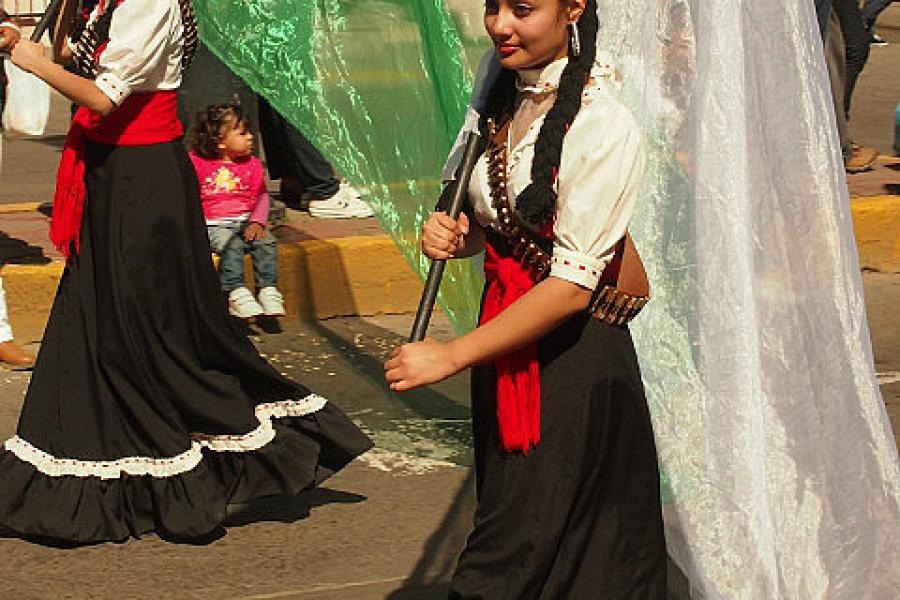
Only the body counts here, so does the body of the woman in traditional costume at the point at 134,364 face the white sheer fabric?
no

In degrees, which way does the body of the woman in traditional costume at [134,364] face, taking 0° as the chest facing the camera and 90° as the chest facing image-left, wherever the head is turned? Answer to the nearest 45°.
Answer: approximately 90°

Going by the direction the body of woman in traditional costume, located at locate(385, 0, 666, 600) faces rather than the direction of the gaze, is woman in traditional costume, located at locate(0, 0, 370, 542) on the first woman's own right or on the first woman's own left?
on the first woman's own right

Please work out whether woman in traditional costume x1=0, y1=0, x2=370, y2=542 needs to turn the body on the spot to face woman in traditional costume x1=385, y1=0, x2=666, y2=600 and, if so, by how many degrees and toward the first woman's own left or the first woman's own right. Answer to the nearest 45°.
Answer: approximately 135° to the first woman's own left

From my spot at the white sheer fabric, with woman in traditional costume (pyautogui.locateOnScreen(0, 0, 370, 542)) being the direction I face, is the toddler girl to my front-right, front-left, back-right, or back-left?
front-right

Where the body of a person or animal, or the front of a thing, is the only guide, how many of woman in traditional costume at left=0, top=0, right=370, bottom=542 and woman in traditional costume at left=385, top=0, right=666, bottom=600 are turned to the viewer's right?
0

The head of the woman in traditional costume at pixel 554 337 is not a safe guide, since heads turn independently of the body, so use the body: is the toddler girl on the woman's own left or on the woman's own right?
on the woman's own right

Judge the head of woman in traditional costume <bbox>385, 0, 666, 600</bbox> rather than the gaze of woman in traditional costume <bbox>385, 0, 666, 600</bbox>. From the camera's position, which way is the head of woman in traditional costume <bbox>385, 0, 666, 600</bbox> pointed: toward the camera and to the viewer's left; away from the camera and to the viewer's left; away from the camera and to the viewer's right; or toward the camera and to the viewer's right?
toward the camera and to the viewer's left

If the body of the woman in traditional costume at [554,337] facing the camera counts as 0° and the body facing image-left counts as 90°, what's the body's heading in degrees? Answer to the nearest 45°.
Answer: approximately 45°
